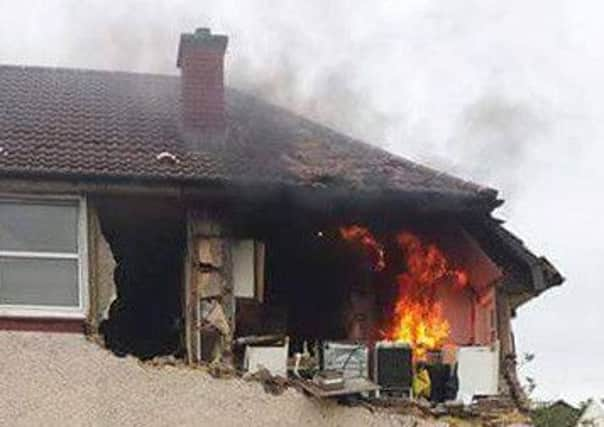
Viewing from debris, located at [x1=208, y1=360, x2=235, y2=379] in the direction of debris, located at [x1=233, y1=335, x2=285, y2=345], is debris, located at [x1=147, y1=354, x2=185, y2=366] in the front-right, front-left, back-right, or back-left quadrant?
back-left

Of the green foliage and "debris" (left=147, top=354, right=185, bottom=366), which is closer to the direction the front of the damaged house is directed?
the debris

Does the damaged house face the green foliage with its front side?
no

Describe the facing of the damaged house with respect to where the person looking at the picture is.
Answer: facing the viewer
